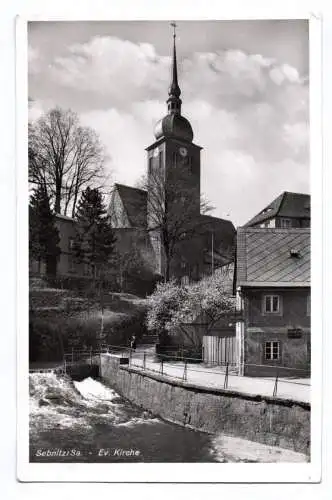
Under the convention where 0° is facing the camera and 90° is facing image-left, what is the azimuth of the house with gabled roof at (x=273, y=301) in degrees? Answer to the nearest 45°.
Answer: approximately 0°
